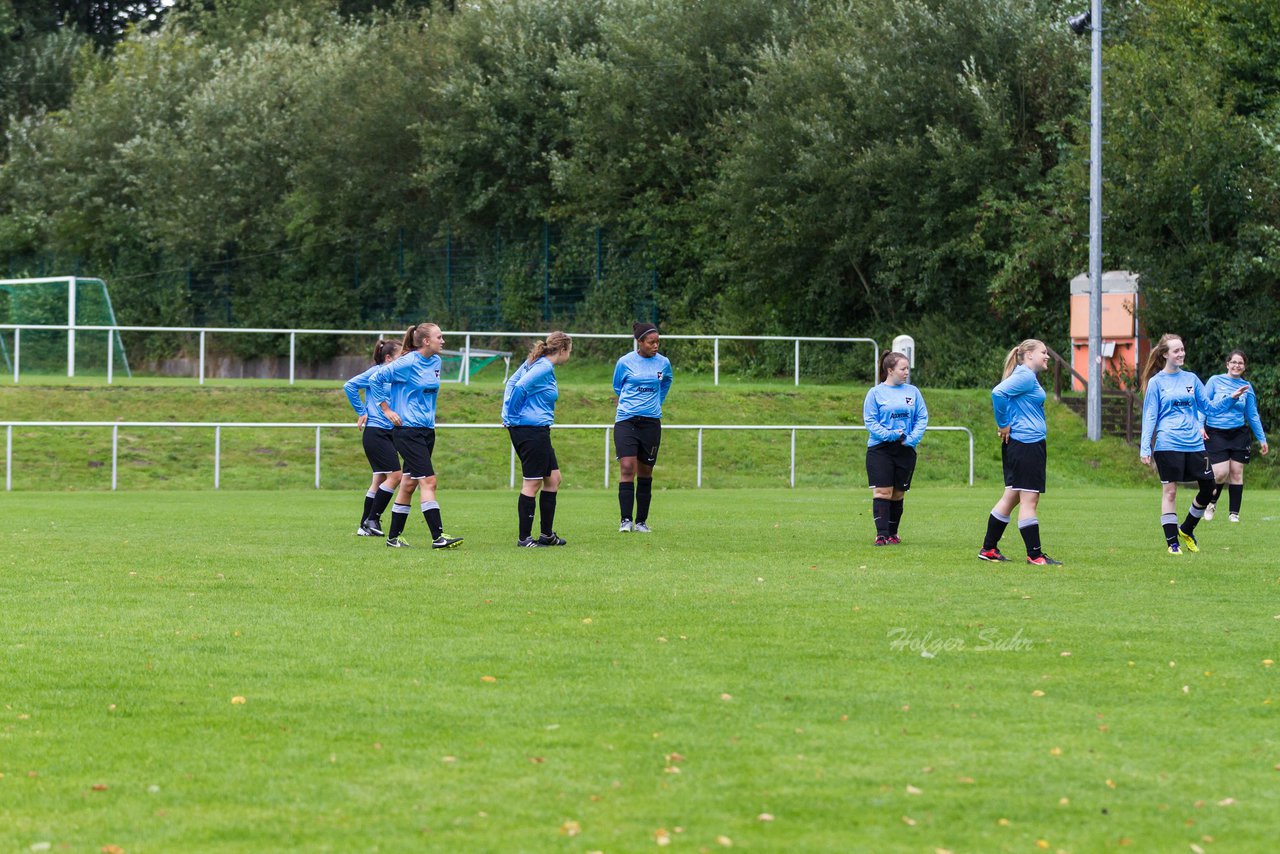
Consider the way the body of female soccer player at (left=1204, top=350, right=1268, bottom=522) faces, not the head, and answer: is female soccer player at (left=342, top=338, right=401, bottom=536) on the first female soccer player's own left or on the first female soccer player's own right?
on the first female soccer player's own right

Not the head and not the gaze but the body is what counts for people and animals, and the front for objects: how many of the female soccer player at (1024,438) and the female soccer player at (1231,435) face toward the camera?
1

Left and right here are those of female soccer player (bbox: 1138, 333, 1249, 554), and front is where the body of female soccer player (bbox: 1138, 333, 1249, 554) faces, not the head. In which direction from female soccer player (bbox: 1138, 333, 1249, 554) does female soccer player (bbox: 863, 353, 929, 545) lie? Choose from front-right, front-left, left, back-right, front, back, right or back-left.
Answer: back-right

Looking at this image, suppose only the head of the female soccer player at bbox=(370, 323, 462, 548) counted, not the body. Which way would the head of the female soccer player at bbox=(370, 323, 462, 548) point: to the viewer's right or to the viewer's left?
to the viewer's right

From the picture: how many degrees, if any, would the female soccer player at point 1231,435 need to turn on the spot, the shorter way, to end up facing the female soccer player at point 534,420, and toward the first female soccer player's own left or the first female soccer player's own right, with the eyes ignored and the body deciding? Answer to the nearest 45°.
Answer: approximately 45° to the first female soccer player's own right

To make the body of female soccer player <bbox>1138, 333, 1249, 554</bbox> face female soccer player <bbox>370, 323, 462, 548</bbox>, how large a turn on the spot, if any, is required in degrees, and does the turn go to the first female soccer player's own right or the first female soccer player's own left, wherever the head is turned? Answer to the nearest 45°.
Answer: approximately 135° to the first female soccer player's own right
